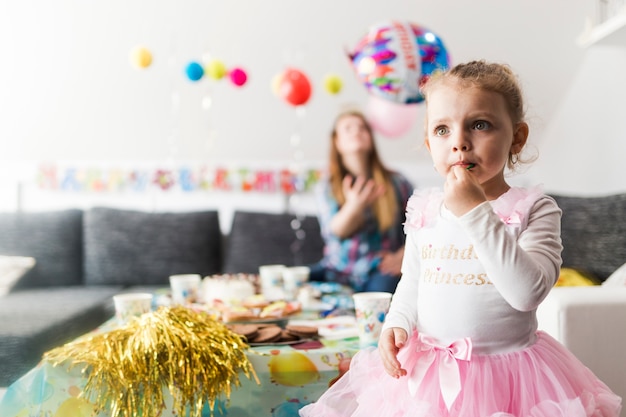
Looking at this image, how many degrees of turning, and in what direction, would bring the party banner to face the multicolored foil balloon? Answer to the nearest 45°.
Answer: approximately 45° to its left

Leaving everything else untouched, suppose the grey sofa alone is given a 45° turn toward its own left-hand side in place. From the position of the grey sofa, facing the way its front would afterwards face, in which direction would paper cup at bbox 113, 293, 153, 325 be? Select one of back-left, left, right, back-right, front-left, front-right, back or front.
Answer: front-right

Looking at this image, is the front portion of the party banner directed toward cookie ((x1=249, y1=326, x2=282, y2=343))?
yes

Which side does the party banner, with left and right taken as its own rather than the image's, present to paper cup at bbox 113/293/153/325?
front

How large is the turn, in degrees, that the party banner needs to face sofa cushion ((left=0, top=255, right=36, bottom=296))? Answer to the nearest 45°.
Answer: approximately 45° to its right

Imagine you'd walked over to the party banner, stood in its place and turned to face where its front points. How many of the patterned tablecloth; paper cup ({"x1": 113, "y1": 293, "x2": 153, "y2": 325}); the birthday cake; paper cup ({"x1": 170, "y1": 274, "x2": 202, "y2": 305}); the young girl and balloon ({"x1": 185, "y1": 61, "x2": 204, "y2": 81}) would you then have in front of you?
6

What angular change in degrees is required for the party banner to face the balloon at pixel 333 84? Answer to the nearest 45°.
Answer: approximately 45° to its left

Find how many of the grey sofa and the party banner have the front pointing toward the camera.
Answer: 2

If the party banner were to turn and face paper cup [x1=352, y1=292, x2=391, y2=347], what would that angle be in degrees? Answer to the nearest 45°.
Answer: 0° — it already faces it

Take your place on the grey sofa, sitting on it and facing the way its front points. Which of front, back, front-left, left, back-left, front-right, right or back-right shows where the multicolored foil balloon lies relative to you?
front-left

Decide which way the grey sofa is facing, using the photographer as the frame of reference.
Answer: facing the viewer

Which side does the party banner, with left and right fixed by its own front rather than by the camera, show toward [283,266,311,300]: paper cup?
front

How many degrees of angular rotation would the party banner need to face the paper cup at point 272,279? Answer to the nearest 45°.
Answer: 0° — it already faces it

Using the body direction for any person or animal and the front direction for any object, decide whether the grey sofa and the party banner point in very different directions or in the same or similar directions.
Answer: same or similar directions

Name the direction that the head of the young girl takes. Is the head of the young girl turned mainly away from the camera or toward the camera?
toward the camera

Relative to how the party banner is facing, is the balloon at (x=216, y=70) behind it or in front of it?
in front
